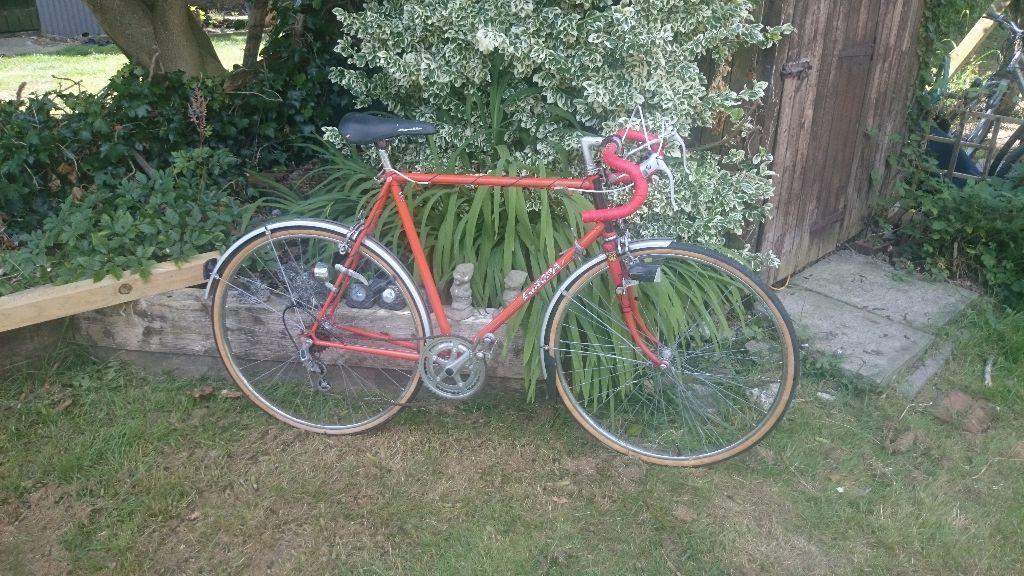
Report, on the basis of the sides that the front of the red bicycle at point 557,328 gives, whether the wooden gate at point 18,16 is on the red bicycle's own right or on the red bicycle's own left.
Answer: on the red bicycle's own left

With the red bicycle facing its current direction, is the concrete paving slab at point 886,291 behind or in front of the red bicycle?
in front

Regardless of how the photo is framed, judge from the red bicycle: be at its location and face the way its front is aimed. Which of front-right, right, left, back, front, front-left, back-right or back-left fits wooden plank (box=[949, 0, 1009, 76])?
front-left

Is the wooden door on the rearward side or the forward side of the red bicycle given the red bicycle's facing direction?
on the forward side

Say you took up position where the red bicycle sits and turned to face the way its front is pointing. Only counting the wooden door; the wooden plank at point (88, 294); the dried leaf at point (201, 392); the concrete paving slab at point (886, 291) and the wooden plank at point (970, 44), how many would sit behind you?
2

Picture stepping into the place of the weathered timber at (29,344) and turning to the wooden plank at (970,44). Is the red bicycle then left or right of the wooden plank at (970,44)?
right

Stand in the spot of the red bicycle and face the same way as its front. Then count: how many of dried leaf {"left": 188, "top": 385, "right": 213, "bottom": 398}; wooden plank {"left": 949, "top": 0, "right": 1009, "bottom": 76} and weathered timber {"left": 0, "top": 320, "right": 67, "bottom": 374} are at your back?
2

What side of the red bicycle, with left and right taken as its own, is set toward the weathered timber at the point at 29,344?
back

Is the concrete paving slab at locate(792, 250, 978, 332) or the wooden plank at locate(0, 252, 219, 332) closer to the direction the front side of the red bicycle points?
the concrete paving slab

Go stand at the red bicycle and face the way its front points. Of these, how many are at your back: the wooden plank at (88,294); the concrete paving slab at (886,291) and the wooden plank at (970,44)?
1

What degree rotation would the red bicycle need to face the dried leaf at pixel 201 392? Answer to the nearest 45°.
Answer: approximately 180°

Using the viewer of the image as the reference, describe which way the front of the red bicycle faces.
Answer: facing to the right of the viewer
